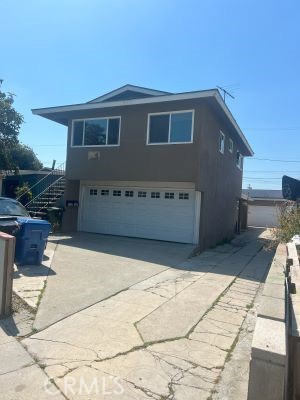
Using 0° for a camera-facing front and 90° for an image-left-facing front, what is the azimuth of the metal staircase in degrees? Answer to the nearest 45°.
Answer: approximately 45°

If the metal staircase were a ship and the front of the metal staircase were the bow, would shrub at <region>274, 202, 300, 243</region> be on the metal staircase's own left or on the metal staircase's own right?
on the metal staircase's own left
